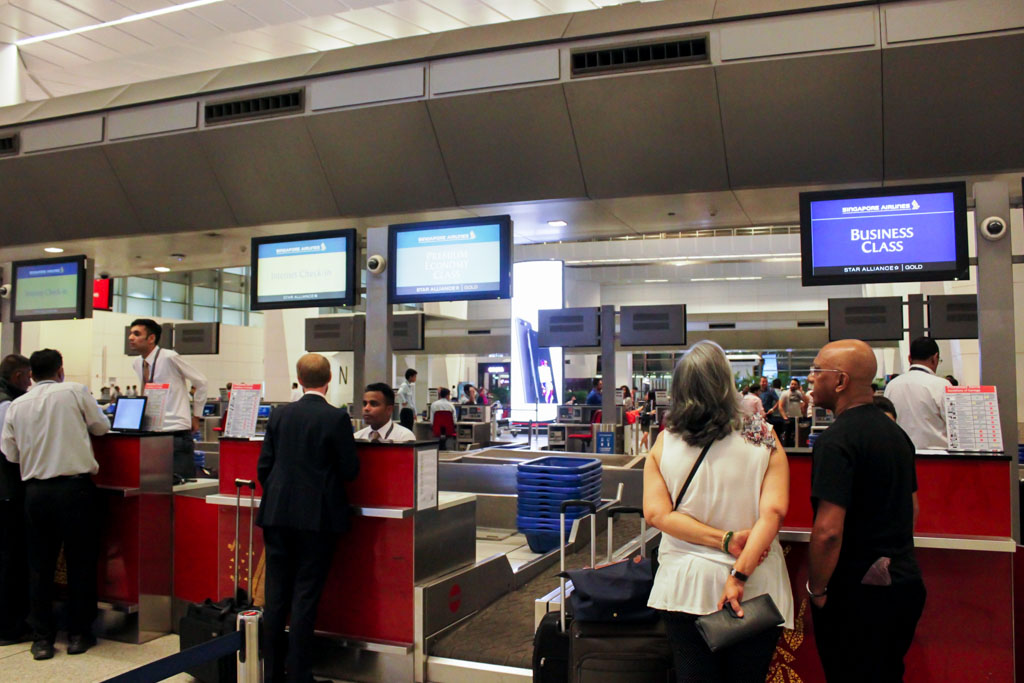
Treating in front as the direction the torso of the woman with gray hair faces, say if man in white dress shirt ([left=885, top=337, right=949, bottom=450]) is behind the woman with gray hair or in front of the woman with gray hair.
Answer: in front

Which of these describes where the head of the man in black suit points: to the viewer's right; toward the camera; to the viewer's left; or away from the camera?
away from the camera

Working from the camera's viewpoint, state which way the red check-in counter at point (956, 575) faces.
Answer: facing the viewer

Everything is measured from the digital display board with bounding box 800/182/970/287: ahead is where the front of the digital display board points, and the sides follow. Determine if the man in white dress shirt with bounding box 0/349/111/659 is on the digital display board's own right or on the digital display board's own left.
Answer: on the digital display board's own right

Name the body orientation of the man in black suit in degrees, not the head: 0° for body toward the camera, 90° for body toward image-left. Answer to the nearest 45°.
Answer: approximately 180°

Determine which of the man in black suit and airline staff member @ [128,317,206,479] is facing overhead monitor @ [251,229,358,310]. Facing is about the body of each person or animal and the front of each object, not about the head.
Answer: the man in black suit

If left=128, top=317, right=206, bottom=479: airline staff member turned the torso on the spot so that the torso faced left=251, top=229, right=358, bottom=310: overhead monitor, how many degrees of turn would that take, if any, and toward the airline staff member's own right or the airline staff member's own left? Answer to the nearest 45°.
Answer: approximately 135° to the airline staff member's own left

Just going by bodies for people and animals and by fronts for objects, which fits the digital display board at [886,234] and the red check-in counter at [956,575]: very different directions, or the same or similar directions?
same or similar directions

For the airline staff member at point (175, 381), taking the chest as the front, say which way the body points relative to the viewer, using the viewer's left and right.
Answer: facing the viewer and to the left of the viewer

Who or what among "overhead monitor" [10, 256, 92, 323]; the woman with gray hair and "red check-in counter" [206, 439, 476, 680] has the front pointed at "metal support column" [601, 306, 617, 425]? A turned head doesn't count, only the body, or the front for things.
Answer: the woman with gray hair

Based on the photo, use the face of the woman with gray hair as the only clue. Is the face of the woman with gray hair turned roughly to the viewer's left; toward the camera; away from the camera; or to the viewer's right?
away from the camera

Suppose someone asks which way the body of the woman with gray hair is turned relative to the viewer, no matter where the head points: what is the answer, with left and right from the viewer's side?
facing away from the viewer

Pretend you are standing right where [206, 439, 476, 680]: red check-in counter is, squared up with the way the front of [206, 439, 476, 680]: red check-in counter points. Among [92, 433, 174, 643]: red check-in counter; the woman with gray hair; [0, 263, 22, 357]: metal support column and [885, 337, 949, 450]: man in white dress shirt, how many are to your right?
2

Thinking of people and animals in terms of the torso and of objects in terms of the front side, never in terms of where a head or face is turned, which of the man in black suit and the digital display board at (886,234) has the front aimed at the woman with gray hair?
the digital display board

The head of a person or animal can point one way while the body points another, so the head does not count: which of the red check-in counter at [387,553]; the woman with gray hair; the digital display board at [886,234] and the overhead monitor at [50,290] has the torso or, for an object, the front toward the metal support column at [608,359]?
the woman with gray hair

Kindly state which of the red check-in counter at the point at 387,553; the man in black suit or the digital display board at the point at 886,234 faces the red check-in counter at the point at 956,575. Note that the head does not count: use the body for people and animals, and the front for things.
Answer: the digital display board

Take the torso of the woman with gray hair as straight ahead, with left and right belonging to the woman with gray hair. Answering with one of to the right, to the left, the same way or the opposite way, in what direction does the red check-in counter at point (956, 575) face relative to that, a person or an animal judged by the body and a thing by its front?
the opposite way

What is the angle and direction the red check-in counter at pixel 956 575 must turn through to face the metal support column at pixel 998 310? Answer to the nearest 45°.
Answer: approximately 180°

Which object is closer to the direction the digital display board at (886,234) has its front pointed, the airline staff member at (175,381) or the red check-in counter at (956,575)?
the red check-in counter
